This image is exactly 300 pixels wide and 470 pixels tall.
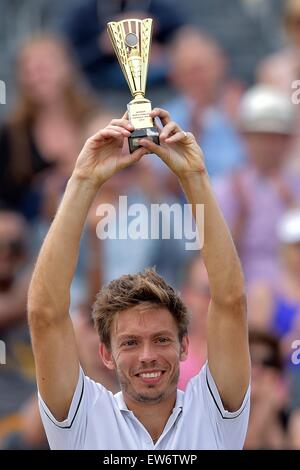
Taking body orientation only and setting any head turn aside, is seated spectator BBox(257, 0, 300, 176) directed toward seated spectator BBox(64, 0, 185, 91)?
no

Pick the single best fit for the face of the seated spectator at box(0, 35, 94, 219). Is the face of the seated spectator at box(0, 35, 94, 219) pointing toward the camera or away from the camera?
toward the camera

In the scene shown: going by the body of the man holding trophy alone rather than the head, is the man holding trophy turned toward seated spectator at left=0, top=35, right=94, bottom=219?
no

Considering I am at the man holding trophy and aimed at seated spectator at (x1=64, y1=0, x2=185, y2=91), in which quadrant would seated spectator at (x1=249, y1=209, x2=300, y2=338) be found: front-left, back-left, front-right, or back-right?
front-right

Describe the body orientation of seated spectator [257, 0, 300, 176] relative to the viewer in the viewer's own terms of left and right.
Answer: facing the viewer

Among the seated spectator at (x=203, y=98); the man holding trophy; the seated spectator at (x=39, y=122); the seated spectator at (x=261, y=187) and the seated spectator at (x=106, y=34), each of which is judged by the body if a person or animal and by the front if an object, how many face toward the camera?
5

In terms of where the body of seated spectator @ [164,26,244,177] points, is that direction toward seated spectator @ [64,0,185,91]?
no

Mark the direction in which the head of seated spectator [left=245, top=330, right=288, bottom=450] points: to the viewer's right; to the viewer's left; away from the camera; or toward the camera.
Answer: toward the camera

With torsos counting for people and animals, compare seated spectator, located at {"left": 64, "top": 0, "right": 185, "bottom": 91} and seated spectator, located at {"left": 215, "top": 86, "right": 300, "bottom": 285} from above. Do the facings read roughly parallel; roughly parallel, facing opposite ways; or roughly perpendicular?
roughly parallel

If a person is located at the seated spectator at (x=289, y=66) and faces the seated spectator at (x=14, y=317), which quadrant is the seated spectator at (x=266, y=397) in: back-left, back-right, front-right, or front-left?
front-left

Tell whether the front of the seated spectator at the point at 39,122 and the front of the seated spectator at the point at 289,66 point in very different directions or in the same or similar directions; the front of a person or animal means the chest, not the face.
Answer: same or similar directions

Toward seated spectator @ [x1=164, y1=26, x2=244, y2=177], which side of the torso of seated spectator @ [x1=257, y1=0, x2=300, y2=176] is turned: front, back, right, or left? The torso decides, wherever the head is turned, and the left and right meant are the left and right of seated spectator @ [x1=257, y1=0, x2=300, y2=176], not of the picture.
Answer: right

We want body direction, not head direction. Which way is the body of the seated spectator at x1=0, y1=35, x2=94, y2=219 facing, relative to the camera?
toward the camera

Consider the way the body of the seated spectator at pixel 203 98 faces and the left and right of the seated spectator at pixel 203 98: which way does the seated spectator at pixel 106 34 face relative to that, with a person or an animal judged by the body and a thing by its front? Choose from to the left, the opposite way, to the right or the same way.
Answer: the same way

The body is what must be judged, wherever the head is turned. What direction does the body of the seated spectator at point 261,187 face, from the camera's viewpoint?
toward the camera

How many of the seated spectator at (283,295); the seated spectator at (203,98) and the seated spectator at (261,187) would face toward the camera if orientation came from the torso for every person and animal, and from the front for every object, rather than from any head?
3

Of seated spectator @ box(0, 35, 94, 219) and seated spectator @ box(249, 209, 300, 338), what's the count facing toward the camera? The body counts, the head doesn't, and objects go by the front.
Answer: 2

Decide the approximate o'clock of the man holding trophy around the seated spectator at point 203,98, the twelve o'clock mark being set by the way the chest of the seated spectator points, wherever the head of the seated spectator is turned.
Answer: The man holding trophy is roughly at 12 o'clock from the seated spectator.

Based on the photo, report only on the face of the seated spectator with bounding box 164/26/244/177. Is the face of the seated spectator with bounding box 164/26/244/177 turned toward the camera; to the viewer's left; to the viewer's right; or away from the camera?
toward the camera

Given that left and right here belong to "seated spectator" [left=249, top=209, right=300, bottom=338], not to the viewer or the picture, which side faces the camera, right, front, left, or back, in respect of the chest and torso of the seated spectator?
front
